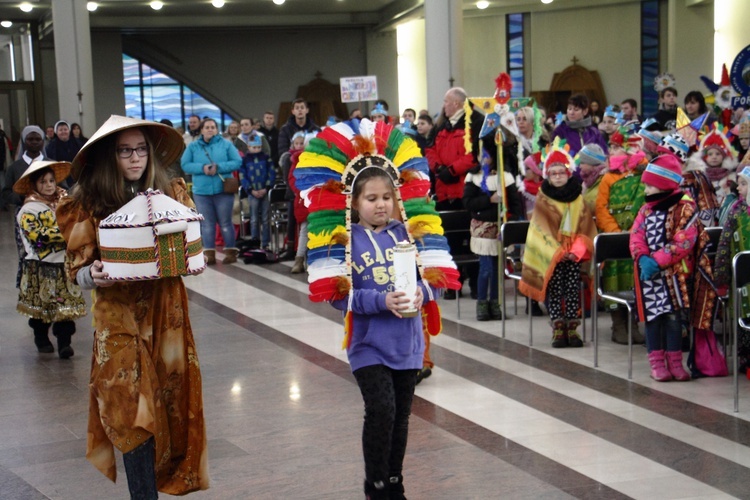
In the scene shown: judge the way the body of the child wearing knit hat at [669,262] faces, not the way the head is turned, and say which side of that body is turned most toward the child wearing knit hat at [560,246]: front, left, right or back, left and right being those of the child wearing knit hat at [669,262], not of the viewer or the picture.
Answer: right

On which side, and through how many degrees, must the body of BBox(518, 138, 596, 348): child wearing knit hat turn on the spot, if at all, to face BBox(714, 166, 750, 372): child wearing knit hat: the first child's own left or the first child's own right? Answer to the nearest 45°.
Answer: approximately 45° to the first child's own left

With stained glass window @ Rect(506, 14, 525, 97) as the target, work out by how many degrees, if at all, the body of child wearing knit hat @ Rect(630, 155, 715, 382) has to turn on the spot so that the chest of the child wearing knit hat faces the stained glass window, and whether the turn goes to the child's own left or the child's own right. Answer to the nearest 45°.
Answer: approximately 135° to the child's own right

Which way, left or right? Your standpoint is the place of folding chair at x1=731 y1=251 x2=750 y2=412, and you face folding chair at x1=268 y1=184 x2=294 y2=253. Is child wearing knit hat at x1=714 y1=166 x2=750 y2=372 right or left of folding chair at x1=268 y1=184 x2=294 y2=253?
right

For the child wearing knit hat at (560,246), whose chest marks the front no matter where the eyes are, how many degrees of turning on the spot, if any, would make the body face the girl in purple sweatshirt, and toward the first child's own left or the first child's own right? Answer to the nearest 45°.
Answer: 0° — they already face them

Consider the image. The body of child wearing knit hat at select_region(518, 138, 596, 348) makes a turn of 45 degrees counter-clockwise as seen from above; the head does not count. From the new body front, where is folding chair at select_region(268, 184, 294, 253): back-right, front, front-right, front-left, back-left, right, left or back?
back

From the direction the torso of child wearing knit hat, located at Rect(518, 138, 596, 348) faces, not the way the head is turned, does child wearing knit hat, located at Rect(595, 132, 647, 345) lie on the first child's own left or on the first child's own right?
on the first child's own left

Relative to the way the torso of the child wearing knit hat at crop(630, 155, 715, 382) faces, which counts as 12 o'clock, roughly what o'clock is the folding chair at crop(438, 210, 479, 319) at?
The folding chair is roughly at 3 o'clock from the child wearing knit hat.

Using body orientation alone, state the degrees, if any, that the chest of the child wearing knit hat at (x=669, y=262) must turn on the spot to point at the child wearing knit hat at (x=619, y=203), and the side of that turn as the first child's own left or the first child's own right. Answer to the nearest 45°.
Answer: approximately 135° to the first child's own right

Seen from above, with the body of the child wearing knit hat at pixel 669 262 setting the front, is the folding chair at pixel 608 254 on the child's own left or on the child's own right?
on the child's own right

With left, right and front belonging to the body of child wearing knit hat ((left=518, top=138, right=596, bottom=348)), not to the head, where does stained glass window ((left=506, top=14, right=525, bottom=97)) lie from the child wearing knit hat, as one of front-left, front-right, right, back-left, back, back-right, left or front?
back

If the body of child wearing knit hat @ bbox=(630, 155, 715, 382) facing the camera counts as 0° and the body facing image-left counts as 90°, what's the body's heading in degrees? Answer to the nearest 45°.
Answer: approximately 45°

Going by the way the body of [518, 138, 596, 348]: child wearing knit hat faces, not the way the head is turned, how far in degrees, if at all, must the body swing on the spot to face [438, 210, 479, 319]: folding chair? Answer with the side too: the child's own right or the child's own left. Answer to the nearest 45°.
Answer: approximately 135° to the child's own right
